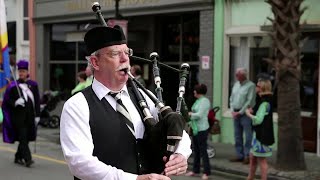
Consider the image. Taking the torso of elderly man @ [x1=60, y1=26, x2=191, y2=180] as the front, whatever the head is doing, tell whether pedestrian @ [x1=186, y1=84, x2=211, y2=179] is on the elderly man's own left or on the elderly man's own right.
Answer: on the elderly man's own left

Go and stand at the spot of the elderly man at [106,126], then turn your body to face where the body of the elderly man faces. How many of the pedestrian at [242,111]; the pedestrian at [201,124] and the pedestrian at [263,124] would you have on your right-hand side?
0

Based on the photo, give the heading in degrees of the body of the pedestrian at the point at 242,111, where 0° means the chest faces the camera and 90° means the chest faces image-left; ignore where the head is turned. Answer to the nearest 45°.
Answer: approximately 45°

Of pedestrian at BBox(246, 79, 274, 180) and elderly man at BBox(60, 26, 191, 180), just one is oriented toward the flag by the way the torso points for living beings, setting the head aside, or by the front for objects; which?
the pedestrian

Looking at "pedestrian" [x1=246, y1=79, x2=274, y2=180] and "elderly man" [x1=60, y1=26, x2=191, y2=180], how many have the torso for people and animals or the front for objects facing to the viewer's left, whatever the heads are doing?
1

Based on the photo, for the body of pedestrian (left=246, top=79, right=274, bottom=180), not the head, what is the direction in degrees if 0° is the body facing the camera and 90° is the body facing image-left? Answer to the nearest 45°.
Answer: approximately 90°

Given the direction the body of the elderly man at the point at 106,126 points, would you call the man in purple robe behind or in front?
behind

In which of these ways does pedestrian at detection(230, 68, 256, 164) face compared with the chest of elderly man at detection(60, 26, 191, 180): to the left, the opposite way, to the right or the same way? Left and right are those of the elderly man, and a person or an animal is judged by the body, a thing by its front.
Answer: to the right

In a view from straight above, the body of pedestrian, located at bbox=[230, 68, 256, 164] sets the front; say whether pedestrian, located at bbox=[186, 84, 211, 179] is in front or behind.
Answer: in front

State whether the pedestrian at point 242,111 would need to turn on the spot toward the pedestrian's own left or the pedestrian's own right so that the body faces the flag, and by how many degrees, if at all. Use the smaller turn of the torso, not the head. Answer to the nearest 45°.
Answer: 0° — they already face it

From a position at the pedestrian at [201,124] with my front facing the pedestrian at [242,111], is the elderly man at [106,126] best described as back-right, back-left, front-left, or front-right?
back-right

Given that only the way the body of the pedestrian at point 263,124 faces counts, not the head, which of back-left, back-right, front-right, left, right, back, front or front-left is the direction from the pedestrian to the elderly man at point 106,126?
left

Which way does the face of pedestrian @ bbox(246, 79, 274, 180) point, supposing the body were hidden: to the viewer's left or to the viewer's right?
to the viewer's left

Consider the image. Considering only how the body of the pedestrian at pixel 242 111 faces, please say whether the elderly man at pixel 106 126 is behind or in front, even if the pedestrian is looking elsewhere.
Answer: in front
